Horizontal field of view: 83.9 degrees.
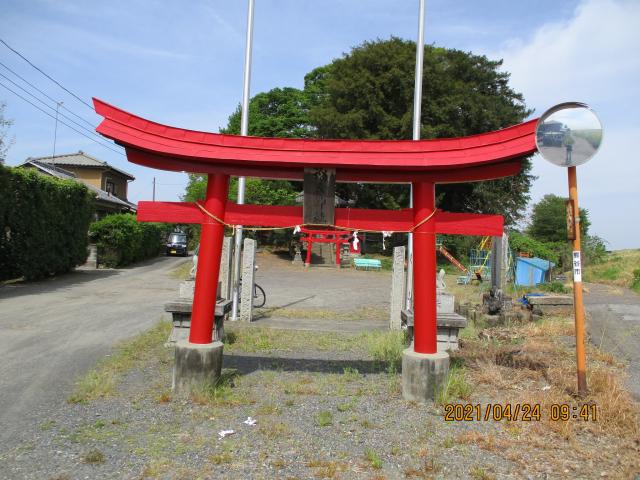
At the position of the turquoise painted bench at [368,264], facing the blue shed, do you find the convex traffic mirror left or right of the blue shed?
right

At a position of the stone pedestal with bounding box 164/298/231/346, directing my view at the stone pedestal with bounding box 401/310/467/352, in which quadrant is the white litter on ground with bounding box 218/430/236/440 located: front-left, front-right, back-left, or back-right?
front-right

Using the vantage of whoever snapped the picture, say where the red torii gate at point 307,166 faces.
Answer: facing the viewer

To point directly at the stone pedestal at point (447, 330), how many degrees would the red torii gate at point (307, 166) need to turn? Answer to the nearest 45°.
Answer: approximately 135° to its left

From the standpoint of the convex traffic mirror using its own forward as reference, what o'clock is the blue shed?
The blue shed is roughly at 6 o'clock from the convex traffic mirror.

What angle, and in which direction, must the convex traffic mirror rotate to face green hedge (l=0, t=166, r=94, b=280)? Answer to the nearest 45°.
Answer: approximately 90° to its right

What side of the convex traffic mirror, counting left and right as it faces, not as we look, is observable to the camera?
front

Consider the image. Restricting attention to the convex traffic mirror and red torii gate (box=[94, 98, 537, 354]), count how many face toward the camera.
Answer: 2

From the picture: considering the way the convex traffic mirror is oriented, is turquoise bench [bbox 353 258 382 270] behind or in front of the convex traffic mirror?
behind

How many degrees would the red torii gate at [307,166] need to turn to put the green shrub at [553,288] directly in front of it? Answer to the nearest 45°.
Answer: approximately 135° to its left

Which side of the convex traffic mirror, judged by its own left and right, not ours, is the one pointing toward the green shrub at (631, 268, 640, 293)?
back

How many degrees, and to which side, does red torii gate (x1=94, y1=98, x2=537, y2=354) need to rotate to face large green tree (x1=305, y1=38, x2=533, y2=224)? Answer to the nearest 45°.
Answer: approximately 180°

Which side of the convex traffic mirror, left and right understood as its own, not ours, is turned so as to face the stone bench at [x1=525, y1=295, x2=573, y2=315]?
back
